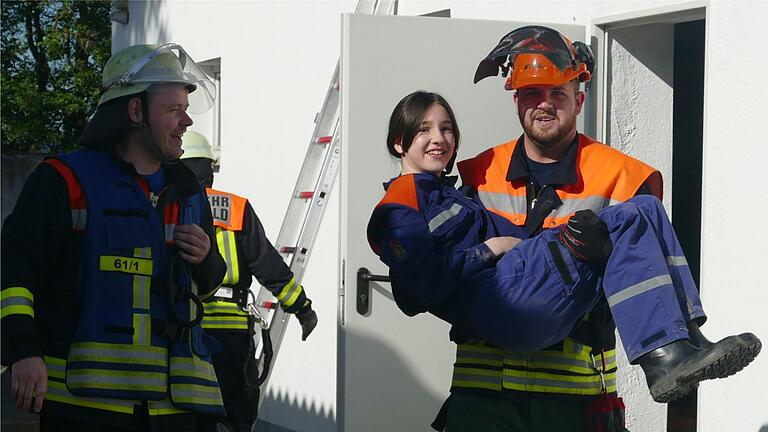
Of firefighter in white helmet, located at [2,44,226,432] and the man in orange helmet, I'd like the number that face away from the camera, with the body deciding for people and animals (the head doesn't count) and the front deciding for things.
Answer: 0

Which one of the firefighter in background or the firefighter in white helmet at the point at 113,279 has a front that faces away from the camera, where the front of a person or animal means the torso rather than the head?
the firefighter in background

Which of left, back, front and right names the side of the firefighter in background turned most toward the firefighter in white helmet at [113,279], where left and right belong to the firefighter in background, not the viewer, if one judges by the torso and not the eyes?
back

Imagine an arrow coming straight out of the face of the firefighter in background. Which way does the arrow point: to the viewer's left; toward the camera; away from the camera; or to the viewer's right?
away from the camera

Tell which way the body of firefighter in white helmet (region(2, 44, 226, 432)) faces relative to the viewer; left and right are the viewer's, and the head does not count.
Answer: facing the viewer and to the right of the viewer

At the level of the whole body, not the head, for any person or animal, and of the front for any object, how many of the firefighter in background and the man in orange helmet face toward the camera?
1

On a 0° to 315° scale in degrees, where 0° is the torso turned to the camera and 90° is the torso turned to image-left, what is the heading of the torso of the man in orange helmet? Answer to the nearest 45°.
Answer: approximately 0°

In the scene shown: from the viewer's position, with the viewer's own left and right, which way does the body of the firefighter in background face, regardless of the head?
facing away from the viewer

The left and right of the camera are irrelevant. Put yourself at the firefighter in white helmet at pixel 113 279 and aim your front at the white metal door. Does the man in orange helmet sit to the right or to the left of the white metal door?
right

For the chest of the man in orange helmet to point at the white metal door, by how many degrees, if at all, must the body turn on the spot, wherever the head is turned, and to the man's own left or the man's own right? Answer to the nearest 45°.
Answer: approximately 135° to the man's own right
